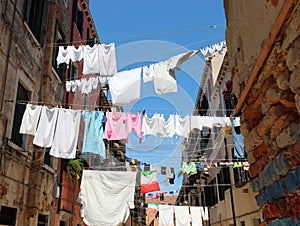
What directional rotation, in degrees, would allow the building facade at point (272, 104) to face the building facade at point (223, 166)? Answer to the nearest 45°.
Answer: approximately 90° to its right

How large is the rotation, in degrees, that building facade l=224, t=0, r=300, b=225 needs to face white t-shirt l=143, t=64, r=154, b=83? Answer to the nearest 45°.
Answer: approximately 45° to its right

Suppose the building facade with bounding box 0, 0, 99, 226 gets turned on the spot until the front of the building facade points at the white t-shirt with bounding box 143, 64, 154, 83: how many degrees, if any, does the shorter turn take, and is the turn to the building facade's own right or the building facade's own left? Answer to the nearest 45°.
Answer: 0° — it already faces it

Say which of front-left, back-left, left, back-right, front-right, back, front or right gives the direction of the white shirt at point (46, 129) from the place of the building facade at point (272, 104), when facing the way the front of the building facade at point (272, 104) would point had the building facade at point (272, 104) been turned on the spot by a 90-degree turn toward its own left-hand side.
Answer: back-right

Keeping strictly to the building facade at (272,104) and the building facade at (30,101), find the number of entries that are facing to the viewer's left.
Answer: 1

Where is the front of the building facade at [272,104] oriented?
to the viewer's left

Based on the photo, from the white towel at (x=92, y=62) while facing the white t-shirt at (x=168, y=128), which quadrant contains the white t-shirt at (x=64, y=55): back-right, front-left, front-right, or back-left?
back-left

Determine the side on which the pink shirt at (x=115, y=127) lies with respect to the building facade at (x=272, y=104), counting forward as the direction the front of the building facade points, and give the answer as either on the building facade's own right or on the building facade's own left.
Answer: on the building facade's own right

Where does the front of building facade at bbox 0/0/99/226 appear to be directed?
to the viewer's right

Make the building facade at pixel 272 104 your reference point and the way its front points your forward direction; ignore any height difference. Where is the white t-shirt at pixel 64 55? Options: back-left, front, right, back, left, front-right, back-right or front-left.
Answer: front-right

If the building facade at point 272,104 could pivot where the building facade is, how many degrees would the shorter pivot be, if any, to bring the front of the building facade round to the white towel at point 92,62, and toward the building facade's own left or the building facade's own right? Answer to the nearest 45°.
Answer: approximately 45° to the building facade's own right
